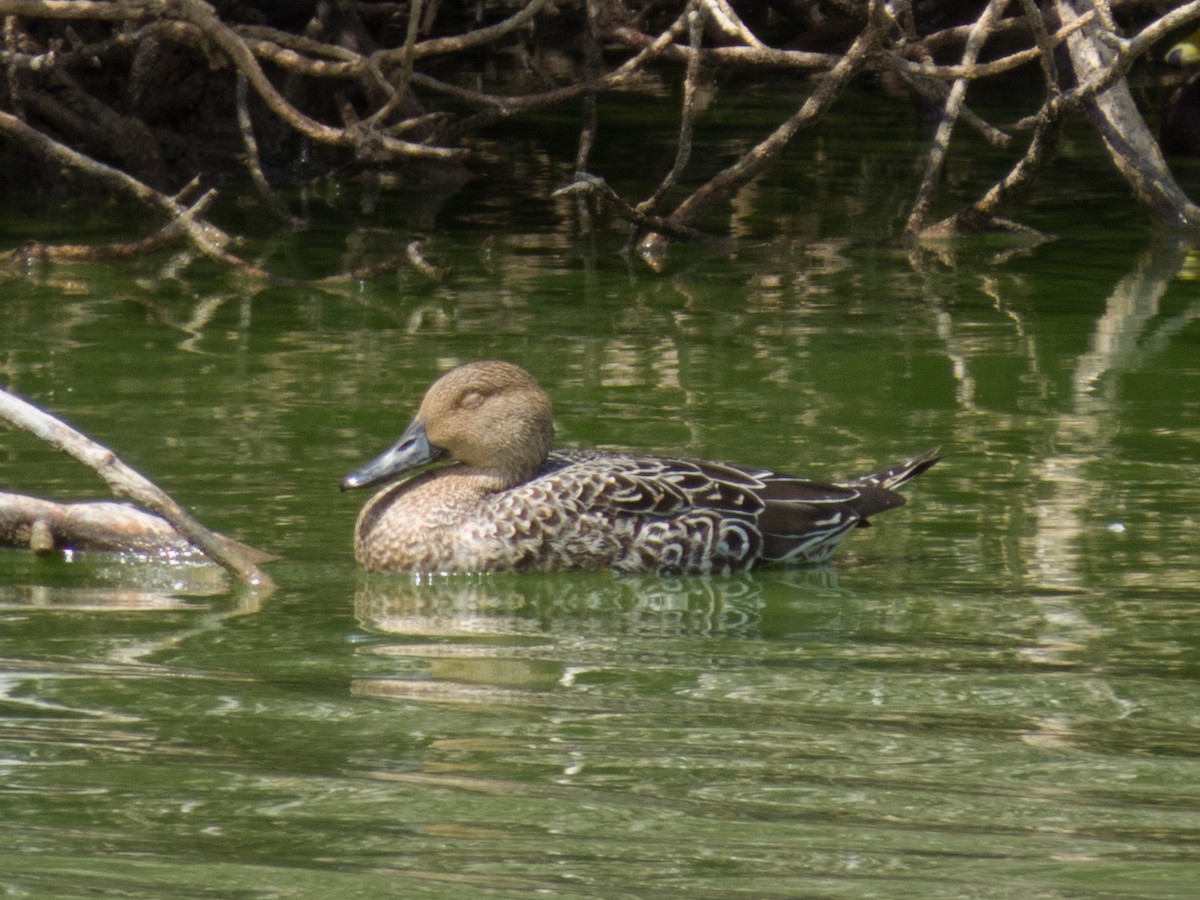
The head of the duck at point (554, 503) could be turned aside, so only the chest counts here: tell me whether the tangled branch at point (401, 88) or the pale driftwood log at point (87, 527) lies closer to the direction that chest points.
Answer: the pale driftwood log

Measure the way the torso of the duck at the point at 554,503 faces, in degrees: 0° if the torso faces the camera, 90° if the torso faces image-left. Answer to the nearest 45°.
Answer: approximately 90°

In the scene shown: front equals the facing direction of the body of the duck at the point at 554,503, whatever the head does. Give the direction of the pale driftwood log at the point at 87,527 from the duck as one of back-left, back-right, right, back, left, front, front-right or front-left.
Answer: front

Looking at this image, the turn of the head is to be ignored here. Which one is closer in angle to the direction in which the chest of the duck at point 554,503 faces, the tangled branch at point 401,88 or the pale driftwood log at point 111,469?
the pale driftwood log

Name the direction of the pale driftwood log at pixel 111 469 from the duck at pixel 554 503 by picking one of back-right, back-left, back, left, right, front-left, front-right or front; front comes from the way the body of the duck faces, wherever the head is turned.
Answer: front-left

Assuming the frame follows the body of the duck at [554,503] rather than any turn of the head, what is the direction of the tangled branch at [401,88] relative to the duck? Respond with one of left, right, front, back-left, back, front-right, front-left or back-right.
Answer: right
